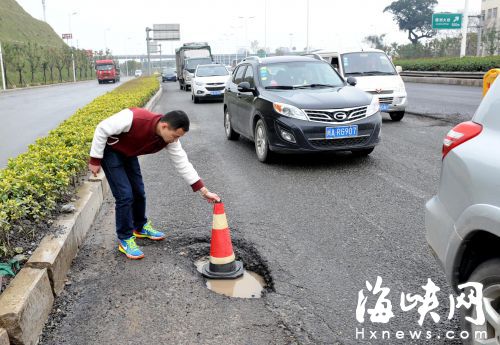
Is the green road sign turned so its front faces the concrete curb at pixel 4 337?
yes

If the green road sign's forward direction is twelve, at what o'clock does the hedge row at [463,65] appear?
The hedge row is roughly at 12 o'clock from the green road sign.

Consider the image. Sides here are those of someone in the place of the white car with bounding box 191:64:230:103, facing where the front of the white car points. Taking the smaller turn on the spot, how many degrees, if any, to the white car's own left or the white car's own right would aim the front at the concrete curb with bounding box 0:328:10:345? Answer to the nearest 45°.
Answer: approximately 45° to the white car's own right

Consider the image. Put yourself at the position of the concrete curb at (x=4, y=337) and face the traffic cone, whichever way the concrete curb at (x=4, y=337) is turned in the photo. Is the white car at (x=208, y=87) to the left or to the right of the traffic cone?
left

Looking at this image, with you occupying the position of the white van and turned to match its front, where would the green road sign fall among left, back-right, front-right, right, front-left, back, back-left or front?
back-left

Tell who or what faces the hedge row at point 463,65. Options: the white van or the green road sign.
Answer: the green road sign

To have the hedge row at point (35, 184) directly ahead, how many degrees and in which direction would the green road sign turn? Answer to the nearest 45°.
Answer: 0° — it already faces it

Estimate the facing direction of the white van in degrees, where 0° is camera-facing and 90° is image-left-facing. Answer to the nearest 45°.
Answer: approximately 315°

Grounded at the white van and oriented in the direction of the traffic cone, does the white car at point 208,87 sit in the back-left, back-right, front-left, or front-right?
back-right
